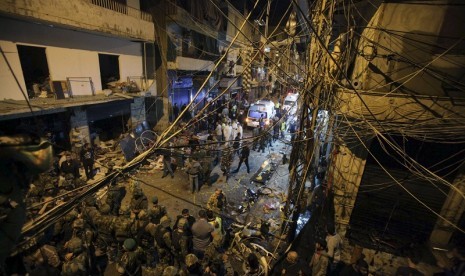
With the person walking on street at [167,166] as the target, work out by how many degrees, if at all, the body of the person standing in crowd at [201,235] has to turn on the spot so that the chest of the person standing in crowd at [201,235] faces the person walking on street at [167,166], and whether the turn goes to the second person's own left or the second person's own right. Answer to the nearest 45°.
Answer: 0° — they already face them

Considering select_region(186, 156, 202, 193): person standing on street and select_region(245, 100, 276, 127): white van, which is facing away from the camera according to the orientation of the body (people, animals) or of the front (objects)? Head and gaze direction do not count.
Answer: the person standing on street

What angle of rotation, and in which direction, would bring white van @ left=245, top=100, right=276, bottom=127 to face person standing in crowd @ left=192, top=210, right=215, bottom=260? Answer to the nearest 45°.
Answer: approximately 45° to its left

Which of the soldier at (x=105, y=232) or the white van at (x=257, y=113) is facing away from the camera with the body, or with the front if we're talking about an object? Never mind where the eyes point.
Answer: the soldier

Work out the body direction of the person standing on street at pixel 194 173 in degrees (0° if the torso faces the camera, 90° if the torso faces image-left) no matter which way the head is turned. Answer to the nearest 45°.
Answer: approximately 180°

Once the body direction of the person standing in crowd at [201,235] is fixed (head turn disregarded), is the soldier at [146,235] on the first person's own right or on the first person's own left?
on the first person's own left

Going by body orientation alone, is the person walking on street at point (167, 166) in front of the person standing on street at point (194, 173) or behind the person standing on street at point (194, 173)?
in front

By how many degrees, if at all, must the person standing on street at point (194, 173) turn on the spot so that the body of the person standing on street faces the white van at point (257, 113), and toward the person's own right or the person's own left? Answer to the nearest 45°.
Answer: approximately 45° to the person's own right

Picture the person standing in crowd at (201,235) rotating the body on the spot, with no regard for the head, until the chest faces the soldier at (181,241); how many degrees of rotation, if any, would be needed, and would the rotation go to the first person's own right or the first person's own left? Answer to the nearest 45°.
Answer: approximately 90° to the first person's own left

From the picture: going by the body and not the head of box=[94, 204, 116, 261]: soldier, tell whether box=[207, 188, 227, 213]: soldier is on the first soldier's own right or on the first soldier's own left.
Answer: on the first soldier's own right

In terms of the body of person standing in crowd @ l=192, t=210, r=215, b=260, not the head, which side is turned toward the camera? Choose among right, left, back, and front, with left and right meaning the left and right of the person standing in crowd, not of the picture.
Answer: back

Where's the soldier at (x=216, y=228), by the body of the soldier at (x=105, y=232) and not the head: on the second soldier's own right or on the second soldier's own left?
on the second soldier's own right

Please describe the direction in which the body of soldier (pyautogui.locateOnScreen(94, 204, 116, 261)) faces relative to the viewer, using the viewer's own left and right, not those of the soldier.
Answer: facing away from the viewer

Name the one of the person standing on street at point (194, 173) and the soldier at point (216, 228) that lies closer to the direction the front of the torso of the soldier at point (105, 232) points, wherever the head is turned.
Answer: the person standing on street

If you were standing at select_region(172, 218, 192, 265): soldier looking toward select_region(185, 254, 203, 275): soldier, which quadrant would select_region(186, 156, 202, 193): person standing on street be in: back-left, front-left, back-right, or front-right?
back-left
